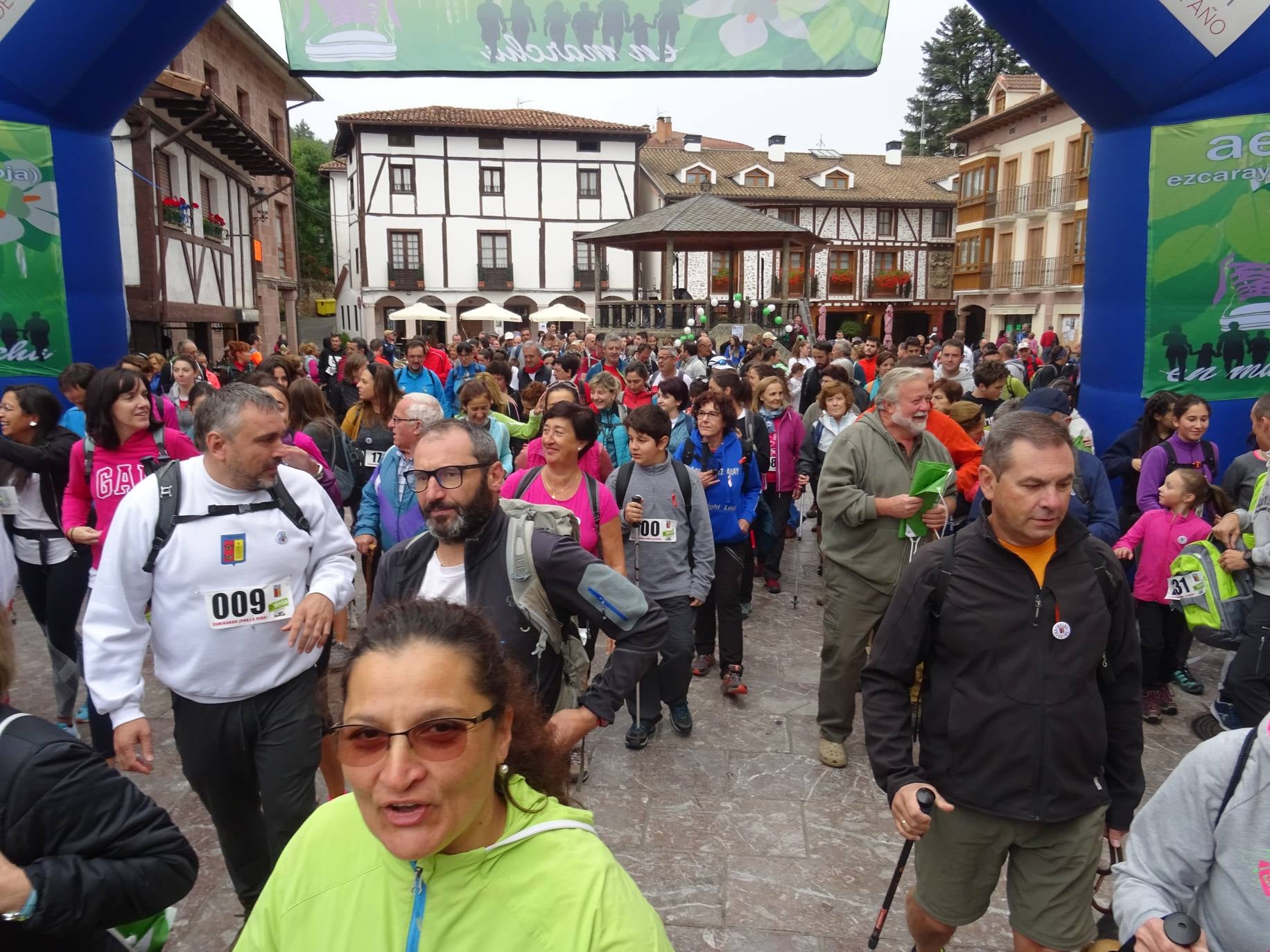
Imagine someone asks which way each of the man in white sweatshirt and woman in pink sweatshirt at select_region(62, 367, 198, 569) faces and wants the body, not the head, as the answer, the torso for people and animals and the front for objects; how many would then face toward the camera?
2

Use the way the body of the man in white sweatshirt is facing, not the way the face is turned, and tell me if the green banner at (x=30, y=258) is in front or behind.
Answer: behind

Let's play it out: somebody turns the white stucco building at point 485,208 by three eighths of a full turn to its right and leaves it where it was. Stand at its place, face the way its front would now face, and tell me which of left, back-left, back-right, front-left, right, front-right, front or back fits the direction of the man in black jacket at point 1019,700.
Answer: back-left

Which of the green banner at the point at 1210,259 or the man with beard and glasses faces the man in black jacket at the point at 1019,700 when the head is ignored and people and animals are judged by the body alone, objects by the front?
the green banner

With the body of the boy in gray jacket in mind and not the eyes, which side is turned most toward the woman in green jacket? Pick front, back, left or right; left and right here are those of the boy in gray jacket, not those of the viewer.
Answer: front

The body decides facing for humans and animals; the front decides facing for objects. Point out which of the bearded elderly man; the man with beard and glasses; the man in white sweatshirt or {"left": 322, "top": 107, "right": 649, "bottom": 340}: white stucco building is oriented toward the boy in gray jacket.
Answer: the white stucco building

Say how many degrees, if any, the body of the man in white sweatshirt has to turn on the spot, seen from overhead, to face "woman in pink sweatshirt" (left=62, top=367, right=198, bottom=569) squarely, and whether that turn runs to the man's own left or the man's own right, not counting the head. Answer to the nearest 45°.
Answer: approximately 180°

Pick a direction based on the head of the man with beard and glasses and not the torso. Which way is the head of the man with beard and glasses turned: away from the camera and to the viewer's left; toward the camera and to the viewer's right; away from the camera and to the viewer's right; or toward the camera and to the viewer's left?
toward the camera and to the viewer's left

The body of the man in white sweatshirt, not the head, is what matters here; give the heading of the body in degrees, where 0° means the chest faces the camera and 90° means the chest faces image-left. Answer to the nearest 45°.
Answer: approximately 0°

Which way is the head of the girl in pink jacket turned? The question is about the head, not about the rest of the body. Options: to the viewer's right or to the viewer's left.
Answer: to the viewer's left

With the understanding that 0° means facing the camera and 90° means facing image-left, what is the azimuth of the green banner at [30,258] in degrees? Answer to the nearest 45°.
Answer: approximately 0°
